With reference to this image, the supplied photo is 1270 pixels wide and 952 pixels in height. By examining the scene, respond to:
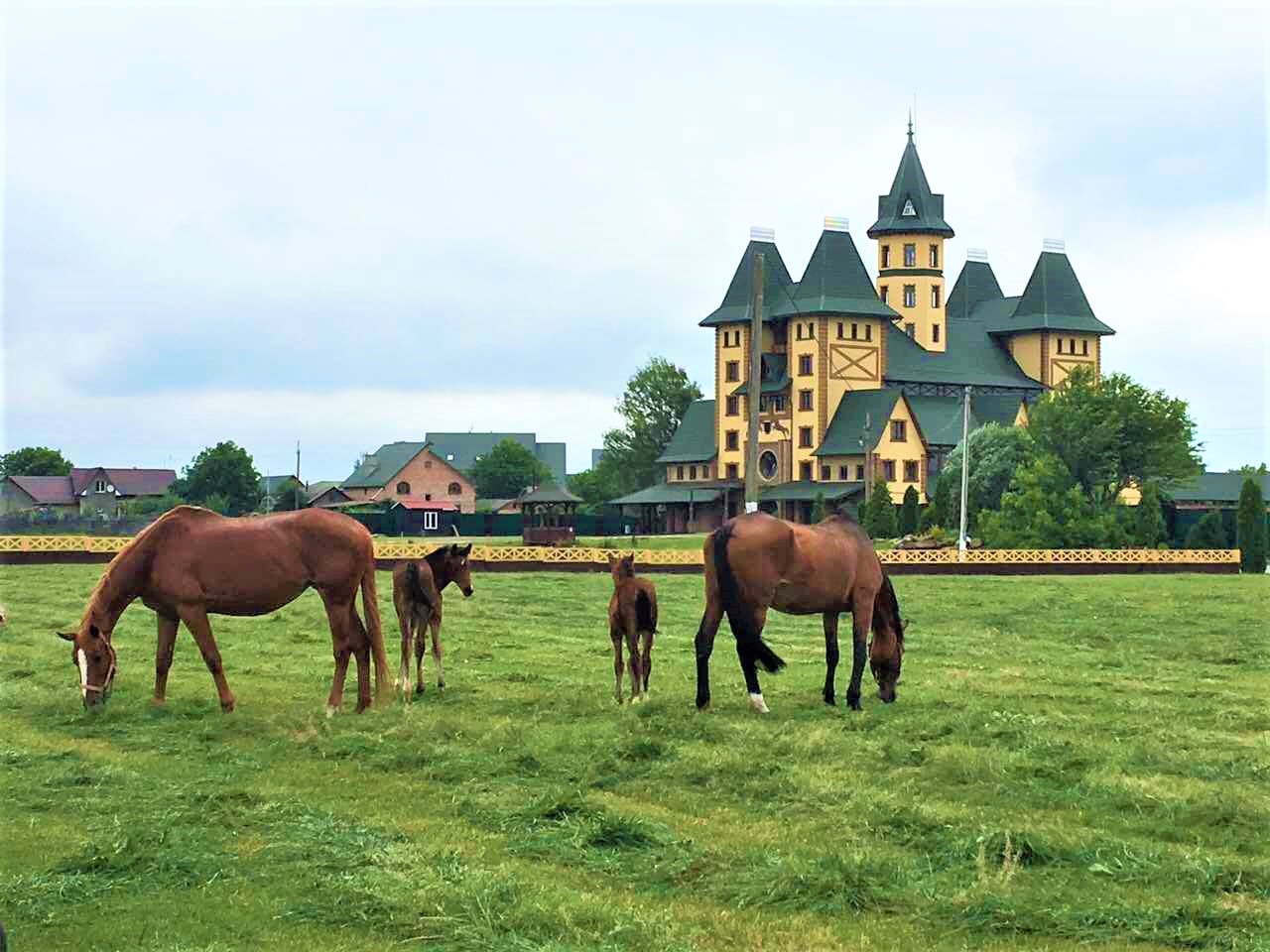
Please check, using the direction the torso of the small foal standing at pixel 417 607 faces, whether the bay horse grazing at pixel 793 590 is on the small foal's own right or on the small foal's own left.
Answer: on the small foal's own right

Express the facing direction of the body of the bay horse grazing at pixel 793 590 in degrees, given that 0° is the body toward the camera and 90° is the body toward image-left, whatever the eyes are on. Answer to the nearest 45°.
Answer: approximately 225°

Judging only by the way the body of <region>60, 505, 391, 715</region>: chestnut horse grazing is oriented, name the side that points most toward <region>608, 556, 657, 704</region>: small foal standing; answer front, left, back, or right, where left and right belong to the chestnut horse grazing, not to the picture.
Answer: back

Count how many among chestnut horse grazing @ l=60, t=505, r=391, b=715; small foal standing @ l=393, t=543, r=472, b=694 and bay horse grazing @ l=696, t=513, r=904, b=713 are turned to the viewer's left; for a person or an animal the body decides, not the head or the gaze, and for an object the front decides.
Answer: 1

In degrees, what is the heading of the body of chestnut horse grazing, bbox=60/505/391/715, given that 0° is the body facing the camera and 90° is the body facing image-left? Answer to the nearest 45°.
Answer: approximately 90°

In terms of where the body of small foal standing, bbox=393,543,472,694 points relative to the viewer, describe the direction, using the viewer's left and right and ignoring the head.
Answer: facing away from the viewer and to the right of the viewer

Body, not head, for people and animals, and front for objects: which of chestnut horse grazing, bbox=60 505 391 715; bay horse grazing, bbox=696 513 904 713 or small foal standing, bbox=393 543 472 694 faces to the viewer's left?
chestnut horse grazing, bbox=60 505 391 715

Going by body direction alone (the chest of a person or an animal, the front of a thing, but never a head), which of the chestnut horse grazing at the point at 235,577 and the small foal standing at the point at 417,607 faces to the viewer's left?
the chestnut horse grazing

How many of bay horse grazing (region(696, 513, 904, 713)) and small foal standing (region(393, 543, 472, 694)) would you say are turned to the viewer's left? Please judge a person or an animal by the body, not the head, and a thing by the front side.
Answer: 0

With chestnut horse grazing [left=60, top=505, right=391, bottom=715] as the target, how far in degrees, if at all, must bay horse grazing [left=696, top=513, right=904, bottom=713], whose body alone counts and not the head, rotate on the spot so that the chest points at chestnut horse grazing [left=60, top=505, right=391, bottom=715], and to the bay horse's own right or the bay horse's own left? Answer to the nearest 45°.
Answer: approximately 135° to the bay horse's own left

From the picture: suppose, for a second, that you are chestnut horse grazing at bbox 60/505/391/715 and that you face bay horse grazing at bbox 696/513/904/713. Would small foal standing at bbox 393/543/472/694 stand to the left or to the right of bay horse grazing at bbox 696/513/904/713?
left

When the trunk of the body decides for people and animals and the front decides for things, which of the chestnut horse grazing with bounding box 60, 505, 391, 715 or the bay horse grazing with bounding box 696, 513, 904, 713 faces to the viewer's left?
the chestnut horse grazing with bounding box 60, 505, 391, 715

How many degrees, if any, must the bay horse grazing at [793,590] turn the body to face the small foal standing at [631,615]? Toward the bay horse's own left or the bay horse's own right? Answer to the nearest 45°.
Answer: approximately 135° to the bay horse's own left
